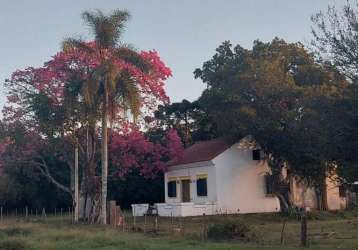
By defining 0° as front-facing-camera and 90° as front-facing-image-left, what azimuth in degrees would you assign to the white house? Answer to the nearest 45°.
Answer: approximately 45°

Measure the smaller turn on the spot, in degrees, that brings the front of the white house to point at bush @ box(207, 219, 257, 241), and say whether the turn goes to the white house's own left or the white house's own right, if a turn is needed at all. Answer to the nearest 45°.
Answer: approximately 45° to the white house's own left

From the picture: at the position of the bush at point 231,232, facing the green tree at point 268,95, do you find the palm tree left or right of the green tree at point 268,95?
left

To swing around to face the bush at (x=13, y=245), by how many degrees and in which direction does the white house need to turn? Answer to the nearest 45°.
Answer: approximately 45° to its left

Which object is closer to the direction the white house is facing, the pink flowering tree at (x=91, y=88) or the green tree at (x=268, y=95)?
the pink flowering tree

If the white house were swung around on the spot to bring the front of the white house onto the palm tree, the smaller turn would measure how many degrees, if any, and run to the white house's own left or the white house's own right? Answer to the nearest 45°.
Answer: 0° — it already faces it

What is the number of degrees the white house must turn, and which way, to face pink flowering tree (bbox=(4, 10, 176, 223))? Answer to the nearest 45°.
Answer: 0° — it already faces it
